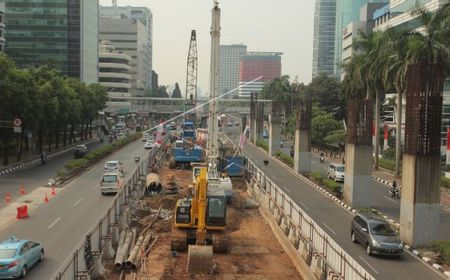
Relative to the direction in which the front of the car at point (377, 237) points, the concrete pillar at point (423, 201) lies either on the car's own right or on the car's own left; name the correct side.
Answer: on the car's own left

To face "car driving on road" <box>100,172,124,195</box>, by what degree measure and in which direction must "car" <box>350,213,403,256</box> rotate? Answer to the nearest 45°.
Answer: approximately 180°

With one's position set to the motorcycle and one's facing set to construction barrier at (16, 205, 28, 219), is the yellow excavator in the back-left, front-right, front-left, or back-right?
front-left

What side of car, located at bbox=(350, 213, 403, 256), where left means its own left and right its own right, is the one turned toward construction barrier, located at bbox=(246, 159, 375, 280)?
right

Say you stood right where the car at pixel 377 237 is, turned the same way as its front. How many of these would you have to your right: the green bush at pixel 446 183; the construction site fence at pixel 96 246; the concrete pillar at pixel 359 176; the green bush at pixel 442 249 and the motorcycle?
1

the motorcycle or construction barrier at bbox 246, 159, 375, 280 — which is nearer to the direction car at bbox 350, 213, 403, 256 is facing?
the construction barrier

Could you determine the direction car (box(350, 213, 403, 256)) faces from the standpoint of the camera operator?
facing the viewer and to the right of the viewer

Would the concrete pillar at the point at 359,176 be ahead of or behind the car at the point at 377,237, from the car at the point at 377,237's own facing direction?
behind
